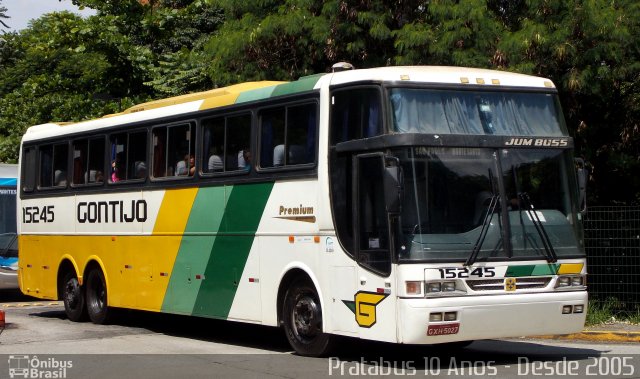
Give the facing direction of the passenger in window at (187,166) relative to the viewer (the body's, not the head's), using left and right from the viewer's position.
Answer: facing the viewer and to the right of the viewer

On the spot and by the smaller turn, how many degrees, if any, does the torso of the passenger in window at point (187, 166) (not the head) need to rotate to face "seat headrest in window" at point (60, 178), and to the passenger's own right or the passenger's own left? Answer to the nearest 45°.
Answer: approximately 180°

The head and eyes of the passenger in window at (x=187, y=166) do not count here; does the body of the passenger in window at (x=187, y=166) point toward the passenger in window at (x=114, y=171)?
no

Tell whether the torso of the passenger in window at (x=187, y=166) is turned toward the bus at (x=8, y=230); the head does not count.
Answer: no

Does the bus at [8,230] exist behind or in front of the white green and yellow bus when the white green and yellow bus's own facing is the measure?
behind

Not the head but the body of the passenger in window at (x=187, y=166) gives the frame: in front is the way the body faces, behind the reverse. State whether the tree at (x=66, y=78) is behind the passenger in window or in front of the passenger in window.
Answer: behind

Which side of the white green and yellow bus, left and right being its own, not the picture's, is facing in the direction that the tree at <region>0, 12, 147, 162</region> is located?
back

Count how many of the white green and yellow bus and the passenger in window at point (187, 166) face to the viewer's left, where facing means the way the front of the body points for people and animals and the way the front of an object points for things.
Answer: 0

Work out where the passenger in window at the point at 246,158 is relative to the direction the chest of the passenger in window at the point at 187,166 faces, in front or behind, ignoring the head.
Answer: in front

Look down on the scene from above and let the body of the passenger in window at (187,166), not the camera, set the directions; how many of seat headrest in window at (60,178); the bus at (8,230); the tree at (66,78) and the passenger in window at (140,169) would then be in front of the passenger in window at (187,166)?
0

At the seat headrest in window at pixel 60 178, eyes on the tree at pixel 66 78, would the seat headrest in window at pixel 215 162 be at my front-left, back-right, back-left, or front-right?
back-right

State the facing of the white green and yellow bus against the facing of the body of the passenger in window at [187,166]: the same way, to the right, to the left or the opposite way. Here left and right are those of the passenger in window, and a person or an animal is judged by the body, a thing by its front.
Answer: the same way
